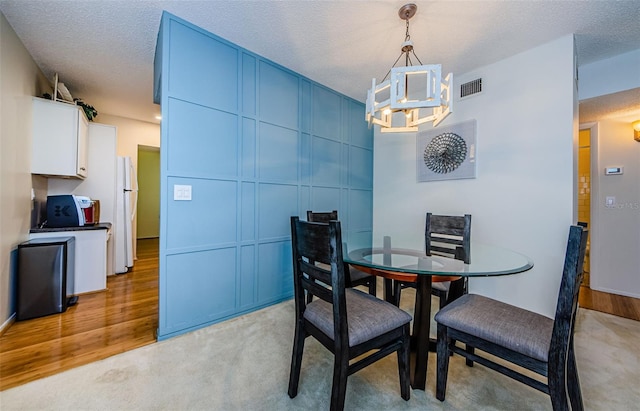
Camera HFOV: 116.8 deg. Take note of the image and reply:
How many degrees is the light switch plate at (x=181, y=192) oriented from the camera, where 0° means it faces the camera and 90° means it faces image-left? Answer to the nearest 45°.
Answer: approximately 315°

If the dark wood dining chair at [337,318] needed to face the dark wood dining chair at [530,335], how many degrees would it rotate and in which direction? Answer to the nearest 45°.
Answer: approximately 45° to its right

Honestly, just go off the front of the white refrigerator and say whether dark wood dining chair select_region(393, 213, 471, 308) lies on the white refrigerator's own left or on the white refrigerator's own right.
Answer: on the white refrigerator's own right

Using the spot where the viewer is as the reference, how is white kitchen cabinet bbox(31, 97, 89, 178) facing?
facing to the right of the viewer

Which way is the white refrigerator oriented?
to the viewer's right

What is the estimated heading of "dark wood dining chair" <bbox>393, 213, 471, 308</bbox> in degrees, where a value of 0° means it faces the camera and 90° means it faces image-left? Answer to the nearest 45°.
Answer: approximately 45°

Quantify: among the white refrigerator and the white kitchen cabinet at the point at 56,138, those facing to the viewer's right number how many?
2
